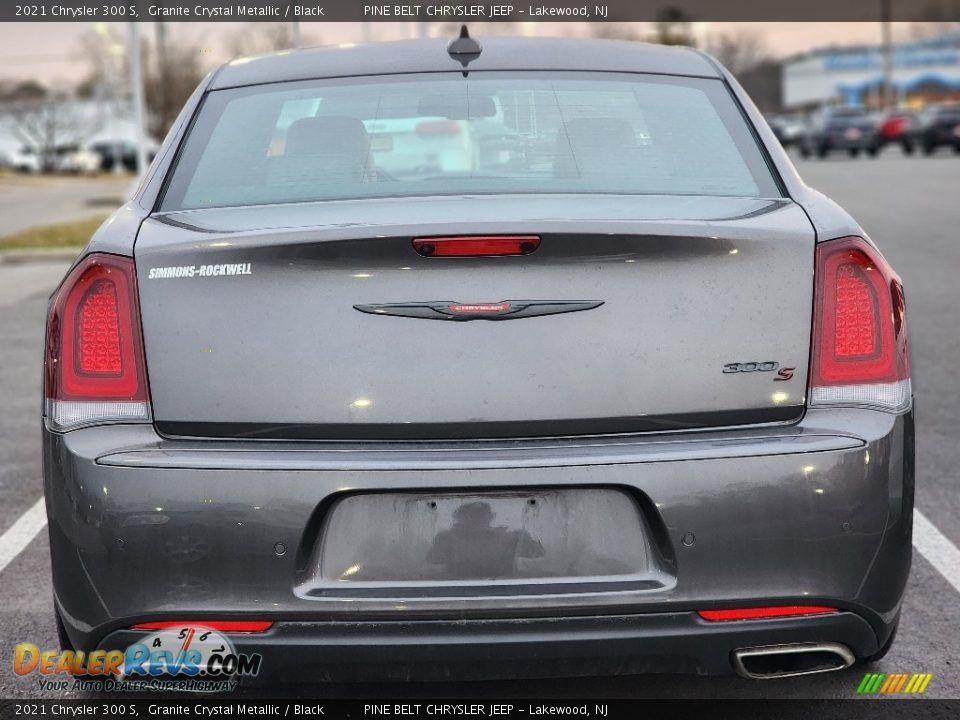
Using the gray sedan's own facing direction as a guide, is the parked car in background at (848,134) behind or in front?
in front

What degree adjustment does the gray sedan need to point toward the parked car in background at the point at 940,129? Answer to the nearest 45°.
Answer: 0° — it already faces it

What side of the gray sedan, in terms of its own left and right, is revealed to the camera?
back
